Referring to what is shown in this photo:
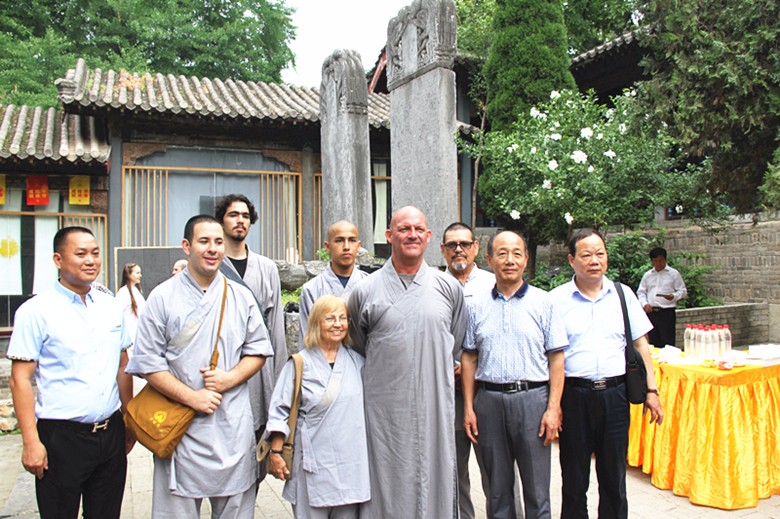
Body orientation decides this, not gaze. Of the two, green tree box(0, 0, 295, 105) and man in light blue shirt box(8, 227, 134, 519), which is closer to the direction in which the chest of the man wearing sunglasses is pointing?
the man in light blue shirt

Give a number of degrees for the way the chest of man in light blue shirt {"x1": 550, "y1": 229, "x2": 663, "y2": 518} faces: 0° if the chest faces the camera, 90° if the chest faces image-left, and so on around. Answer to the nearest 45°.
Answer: approximately 0°

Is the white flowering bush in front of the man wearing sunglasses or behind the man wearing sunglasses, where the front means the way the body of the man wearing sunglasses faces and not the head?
behind

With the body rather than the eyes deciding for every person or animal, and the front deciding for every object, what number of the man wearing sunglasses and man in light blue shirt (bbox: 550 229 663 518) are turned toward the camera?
2
